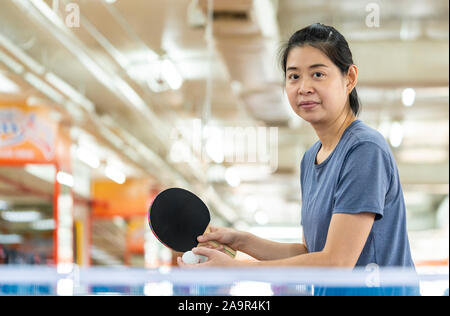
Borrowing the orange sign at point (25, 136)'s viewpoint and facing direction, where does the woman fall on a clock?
The woman is roughly at 12 o'clock from the orange sign.

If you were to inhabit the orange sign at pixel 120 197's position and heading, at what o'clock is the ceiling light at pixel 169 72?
The ceiling light is roughly at 12 o'clock from the orange sign.

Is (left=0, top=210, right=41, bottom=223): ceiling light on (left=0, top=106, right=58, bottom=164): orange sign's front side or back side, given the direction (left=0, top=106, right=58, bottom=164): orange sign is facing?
on the back side

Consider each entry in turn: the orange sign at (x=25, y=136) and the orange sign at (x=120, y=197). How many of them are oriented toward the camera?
2

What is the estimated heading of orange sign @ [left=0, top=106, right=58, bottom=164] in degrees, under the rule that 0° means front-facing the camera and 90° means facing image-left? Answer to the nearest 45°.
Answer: approximately 0°

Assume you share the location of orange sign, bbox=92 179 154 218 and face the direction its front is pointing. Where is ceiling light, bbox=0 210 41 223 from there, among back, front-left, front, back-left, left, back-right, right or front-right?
back-right

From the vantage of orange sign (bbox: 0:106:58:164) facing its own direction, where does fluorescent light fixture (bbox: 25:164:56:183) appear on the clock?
The fluorescent light fixture is roughly at 6 o'clock from the orange sign.

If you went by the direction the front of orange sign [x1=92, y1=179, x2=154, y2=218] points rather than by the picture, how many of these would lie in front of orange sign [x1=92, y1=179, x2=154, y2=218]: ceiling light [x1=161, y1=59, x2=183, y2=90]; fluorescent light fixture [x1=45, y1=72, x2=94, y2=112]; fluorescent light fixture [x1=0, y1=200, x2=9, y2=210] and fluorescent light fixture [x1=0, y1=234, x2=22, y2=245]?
2
